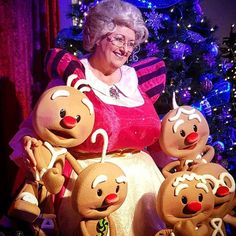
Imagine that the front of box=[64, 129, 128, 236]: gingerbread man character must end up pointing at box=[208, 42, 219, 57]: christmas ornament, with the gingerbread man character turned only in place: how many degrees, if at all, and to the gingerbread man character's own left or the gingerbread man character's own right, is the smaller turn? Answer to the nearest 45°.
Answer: approximately 90° to the gingerbread man character's own left

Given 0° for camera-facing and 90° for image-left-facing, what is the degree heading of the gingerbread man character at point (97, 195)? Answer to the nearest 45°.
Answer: approximately 315°

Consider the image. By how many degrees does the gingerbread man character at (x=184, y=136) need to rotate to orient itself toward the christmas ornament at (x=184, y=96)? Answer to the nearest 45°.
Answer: approximately 135° to its left

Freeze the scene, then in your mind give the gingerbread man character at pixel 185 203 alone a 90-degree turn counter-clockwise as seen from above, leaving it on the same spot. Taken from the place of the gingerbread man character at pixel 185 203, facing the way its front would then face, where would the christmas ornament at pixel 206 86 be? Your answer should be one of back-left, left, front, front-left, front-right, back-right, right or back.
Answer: front-left

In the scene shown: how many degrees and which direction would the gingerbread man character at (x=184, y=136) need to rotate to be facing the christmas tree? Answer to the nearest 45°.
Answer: approximately 135° to its left
